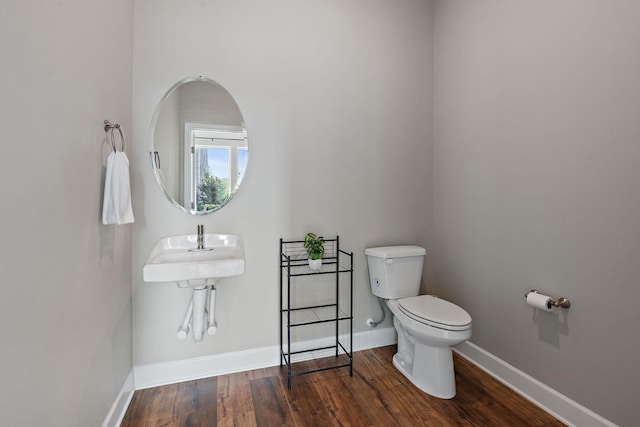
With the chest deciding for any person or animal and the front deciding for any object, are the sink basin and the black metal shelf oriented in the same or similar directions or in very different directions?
same or similar directions

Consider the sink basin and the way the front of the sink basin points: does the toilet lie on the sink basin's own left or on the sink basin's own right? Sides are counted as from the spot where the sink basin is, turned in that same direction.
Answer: on the sink basin's own left

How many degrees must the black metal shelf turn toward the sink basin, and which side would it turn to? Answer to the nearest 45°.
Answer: approximately 45° to its right

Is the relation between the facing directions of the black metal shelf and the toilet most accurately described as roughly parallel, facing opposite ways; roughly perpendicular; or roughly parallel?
roughly parallel

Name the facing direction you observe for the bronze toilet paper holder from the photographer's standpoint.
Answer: facing the viewer and to the left of the viewer

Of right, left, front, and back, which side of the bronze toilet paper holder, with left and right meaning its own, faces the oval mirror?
front

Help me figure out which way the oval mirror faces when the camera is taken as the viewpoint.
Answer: facing the viewer

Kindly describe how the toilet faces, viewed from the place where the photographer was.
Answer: facing the viewer and to the right of the viewer

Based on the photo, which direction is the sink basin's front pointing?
toward the camera

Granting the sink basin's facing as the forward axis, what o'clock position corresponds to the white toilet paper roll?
The white toilet paper roll is roughly at 10 o'clock from the sink basin.

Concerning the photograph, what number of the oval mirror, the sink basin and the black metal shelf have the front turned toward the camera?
3
